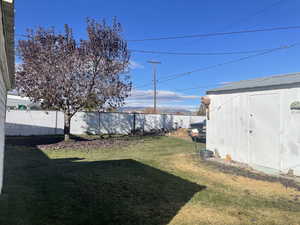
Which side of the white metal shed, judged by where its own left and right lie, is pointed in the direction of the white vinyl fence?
right

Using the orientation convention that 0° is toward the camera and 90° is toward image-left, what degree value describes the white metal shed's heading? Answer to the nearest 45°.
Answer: approximately 45°

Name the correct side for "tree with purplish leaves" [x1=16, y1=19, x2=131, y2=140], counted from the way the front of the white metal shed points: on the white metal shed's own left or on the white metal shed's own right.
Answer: on the white metal shed's own right
